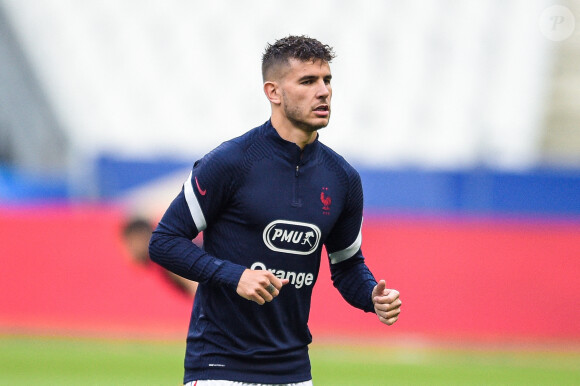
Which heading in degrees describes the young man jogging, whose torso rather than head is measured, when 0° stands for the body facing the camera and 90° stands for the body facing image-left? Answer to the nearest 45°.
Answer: approximately 315°

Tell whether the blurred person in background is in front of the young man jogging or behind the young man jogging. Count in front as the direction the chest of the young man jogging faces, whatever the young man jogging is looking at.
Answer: behind
